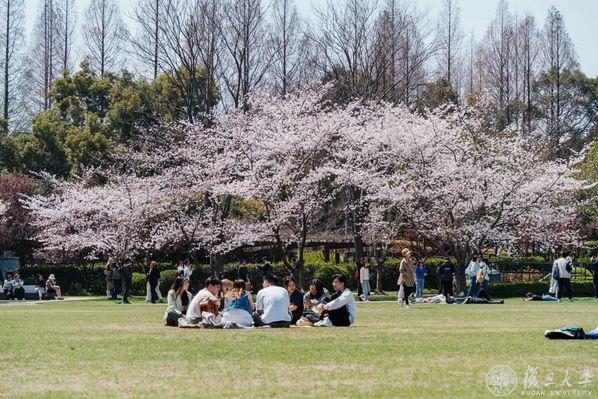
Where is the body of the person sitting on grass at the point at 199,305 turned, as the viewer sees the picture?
to the viewer's right

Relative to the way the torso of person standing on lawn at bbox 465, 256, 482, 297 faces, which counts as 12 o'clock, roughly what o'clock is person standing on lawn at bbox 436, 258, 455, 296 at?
person standing on lawn at bbox 436, 258, 455, 296 is roughly at 4 o'clock from person standing on lawn at bbox 465, 256, 482, 297.

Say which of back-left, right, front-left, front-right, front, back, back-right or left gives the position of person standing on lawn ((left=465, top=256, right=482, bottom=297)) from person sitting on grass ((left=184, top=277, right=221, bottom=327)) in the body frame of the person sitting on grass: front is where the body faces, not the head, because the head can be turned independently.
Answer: front-left

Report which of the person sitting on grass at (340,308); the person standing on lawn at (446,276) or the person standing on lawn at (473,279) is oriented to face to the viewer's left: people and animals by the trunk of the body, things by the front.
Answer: the person sitting on grass

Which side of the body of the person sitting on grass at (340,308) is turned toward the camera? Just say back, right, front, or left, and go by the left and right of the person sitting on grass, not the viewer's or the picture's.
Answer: left

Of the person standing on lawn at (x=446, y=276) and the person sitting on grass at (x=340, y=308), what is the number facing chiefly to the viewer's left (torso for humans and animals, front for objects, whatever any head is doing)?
1

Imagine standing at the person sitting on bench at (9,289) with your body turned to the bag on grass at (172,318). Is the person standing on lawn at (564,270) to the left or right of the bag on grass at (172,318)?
left
